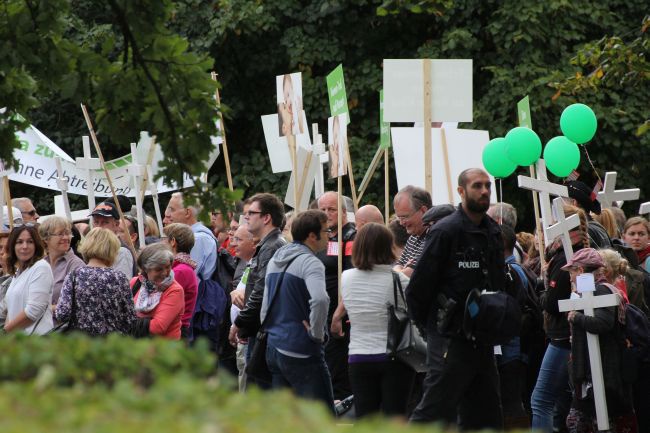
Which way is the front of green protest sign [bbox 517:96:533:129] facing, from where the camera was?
facing the viewer and to the left of the viewer

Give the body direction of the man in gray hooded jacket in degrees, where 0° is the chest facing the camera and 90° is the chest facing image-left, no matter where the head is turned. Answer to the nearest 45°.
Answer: approximately 225°

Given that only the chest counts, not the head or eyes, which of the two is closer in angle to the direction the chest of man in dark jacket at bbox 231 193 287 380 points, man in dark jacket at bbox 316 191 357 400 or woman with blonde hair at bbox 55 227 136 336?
the woman with blonde hair

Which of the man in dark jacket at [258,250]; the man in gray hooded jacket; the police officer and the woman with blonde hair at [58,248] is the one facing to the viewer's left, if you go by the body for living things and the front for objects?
the man in dark jacket

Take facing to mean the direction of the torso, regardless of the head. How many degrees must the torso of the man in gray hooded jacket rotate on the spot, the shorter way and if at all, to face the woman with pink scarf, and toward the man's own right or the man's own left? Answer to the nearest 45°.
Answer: approximately 90° to the man's own left

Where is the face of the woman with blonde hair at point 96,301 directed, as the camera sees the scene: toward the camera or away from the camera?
away from the camera

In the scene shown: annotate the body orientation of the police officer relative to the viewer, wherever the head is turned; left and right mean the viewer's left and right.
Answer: facing the viewer and to the right of the viewer

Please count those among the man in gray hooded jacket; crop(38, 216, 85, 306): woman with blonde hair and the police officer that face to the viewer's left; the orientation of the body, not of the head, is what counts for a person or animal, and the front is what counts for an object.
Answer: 0

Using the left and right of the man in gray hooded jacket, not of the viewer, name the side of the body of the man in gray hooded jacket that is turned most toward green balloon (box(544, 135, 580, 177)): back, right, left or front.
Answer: front

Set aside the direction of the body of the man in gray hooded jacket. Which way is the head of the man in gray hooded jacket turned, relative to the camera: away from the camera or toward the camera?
away from the camera

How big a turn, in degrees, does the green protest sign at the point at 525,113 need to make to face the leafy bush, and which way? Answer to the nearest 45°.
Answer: approximately 45° to its left
